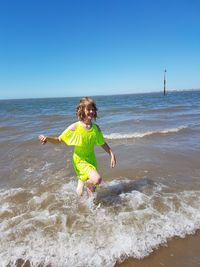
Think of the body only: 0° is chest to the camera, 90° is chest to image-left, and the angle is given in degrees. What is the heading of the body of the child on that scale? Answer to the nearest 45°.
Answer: approximately 315°
